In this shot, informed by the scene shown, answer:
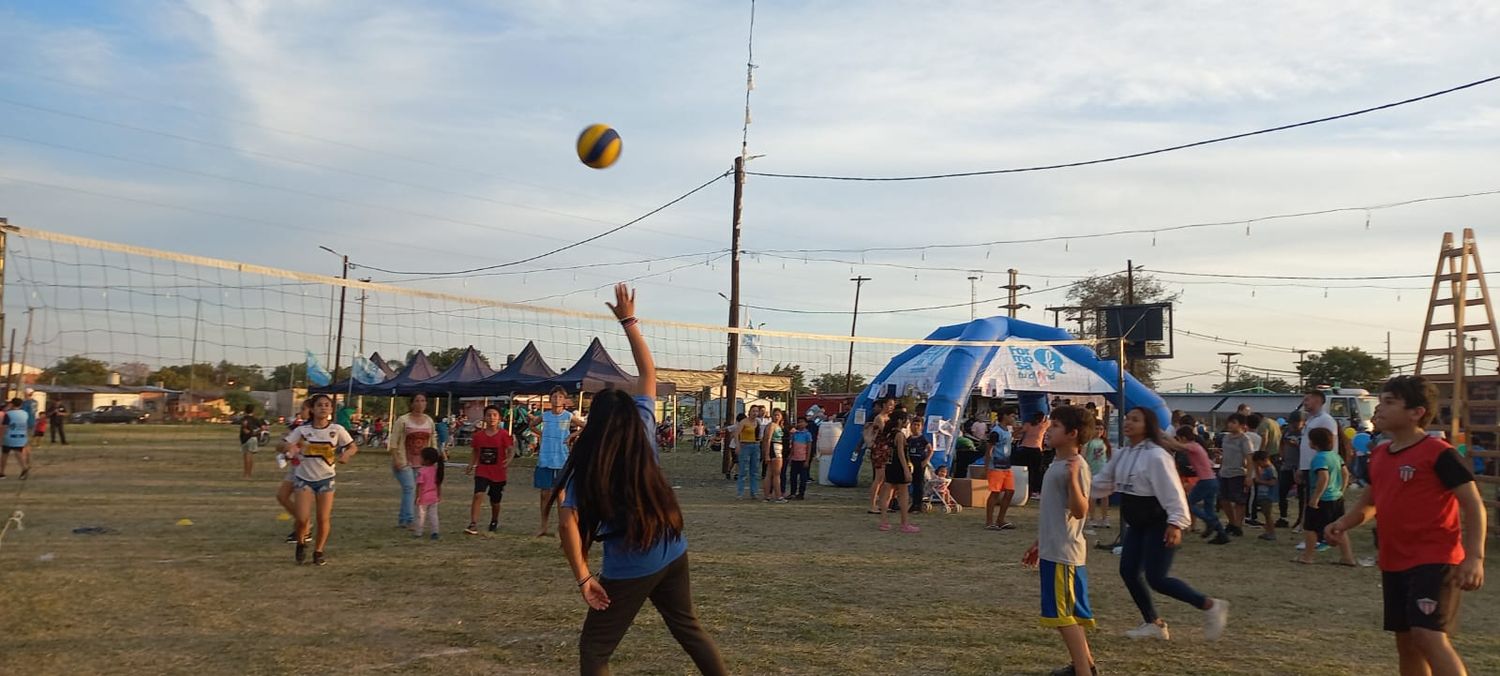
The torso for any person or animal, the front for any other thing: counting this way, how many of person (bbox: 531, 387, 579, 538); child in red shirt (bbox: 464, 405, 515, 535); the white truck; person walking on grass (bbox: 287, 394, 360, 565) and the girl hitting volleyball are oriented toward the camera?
3

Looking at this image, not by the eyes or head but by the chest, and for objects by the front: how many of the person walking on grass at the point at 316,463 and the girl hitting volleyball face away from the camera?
1

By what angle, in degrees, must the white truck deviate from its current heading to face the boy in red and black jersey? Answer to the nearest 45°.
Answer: approximately 90° to its right

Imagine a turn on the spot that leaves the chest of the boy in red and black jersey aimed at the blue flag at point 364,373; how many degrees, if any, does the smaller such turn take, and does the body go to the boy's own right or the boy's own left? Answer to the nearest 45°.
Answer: approximately 90° to the boy's own right

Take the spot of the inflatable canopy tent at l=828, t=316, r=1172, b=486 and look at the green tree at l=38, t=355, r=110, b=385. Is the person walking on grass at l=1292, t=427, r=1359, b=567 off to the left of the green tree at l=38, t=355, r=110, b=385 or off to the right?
left

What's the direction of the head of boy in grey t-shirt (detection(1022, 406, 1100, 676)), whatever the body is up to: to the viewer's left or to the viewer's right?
to the viewer's left

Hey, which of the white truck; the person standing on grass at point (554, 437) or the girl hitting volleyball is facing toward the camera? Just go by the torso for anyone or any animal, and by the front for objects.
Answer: the person standing on grass

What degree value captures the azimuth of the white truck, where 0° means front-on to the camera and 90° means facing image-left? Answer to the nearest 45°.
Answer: approximately 270°

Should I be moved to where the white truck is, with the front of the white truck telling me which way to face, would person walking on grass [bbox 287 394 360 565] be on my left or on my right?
on my right

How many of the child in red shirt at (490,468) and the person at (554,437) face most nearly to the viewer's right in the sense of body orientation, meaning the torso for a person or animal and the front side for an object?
0

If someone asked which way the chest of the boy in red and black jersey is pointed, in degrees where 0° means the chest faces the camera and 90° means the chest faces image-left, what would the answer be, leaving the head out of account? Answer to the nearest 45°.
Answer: approximately 45°

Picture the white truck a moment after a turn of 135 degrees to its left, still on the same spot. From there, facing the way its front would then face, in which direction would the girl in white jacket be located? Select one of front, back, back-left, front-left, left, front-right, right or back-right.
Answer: back-left

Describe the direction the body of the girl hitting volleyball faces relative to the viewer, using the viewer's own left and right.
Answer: facing away from the viewer

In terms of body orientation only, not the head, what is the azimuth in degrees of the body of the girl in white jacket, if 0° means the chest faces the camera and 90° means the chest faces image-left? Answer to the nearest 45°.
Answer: approximately 45°
